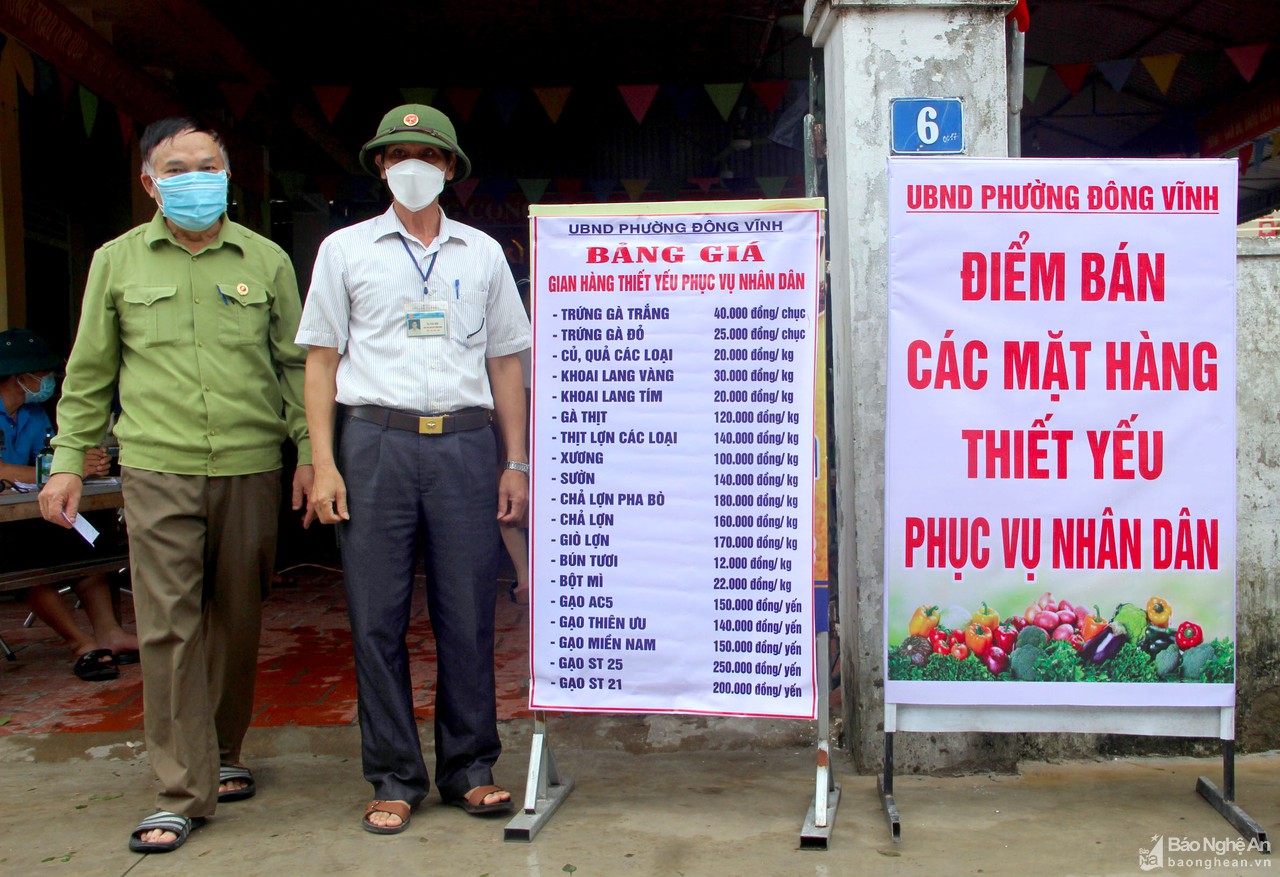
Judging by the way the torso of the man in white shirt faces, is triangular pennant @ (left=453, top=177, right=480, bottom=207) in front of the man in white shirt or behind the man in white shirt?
behind

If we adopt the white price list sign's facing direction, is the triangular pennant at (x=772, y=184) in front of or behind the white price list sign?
behind

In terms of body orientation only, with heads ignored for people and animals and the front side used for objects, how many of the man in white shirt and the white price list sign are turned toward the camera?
2

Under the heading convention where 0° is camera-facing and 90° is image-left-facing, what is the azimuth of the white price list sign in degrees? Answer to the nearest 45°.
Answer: approximately 0°

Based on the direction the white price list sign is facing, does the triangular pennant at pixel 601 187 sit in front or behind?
behind

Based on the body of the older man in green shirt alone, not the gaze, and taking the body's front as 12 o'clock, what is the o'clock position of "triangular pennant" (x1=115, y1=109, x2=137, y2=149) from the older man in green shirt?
The triangular pennant is roughly at 6 o'clock from the older man in green shirt.

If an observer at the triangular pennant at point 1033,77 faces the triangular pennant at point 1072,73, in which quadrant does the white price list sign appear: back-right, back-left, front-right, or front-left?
back-right

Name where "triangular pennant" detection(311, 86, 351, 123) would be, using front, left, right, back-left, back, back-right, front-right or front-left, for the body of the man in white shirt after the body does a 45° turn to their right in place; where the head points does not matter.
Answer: back-right

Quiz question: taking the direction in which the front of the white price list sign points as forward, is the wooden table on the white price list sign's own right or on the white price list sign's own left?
on the white price list sign's own right
